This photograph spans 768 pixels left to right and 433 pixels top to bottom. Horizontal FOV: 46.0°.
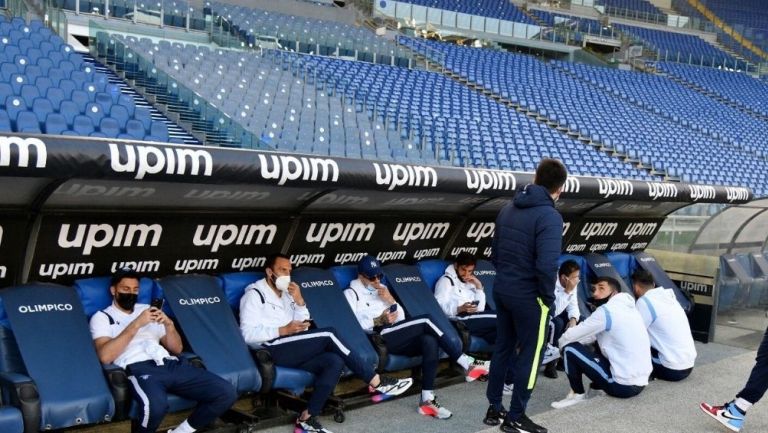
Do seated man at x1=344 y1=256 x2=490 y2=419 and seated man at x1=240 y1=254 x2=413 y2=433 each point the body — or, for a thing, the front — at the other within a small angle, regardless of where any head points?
no

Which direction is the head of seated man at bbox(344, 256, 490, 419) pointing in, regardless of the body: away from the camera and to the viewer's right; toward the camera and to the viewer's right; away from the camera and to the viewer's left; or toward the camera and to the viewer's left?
toward the camera and to the viewer's right

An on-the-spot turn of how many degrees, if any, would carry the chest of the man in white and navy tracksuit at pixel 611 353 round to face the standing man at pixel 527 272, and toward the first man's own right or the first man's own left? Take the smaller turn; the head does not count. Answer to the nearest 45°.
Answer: approximately 45° to the first man's own left

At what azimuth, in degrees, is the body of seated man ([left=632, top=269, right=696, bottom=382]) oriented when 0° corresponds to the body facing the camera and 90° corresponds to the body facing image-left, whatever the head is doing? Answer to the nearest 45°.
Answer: approximately 135°

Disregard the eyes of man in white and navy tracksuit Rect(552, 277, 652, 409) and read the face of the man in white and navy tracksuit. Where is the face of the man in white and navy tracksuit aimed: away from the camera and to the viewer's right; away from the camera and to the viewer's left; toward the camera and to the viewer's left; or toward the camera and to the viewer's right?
toward the camera and to the viewer's left

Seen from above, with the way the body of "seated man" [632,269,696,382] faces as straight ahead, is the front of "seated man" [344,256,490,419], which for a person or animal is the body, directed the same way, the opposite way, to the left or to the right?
the opposite way

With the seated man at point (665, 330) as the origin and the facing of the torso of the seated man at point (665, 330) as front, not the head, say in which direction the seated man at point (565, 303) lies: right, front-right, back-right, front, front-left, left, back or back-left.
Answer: front

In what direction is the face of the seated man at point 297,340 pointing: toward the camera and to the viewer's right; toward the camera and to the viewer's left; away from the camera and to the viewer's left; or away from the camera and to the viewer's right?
toward the camera and to the viewer's right

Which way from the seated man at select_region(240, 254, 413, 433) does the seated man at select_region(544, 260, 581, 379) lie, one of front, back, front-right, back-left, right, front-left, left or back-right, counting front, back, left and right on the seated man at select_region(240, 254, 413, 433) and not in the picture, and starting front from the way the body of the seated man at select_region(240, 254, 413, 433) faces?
left

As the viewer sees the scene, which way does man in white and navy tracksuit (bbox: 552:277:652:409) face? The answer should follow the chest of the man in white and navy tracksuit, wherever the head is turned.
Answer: to the viewer's left

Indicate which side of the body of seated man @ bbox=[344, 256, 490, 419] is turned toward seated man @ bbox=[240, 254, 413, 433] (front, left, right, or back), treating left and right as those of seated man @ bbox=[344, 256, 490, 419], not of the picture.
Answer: right

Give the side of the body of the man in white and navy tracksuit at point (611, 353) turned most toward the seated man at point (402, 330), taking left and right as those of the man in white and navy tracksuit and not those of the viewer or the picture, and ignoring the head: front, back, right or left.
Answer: front

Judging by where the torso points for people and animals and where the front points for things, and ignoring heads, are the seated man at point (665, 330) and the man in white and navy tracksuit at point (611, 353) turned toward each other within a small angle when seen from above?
no

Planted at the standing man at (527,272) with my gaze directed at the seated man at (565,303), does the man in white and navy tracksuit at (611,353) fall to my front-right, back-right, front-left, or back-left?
front-right

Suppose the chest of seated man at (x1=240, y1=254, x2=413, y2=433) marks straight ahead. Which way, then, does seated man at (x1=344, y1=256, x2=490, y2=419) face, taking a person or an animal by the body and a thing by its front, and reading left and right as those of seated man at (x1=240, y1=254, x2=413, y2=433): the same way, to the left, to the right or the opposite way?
the same way

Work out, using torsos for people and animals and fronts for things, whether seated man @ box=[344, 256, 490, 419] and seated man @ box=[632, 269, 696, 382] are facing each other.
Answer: no

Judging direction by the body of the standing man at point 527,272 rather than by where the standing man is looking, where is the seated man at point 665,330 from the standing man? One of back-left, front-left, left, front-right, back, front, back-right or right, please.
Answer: front
